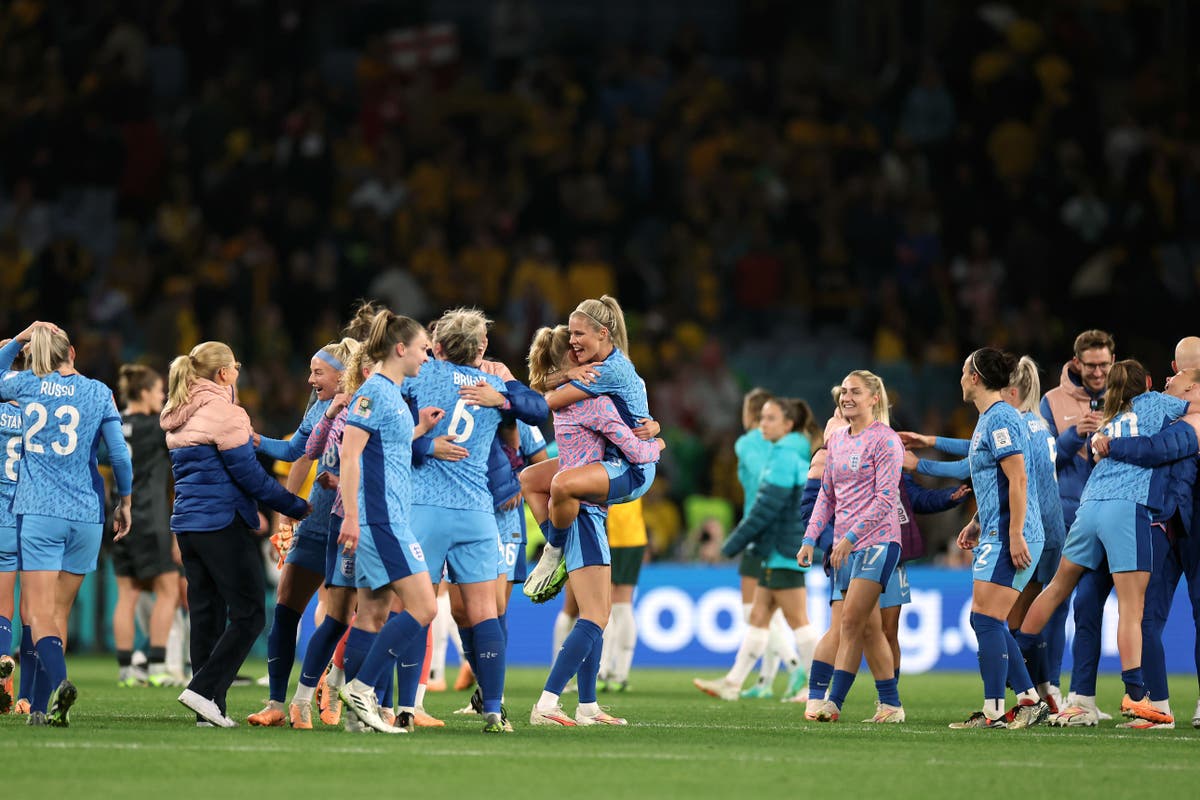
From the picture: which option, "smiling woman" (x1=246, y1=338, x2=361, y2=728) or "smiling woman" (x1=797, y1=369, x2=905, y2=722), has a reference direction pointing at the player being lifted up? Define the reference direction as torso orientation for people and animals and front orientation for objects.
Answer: "smiling woman" (x1=797, y1=369, x2=905, y2=722)

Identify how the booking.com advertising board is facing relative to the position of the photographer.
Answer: facing the viewer

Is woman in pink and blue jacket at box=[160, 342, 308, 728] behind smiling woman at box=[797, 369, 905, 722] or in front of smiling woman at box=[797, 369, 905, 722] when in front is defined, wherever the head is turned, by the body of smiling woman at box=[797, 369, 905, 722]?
in front

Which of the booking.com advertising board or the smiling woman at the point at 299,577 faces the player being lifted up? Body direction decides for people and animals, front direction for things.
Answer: the booking.com advertising board

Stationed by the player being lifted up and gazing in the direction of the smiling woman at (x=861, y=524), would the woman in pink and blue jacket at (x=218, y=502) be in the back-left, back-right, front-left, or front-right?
back-left

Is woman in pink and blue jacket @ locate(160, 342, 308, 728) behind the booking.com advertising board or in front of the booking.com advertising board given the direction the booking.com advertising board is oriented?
in front

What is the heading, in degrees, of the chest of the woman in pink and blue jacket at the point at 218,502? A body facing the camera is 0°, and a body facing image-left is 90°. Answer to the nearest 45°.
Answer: approximately 225°

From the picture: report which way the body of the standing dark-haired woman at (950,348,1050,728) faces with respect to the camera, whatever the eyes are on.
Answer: to the viewer's left
